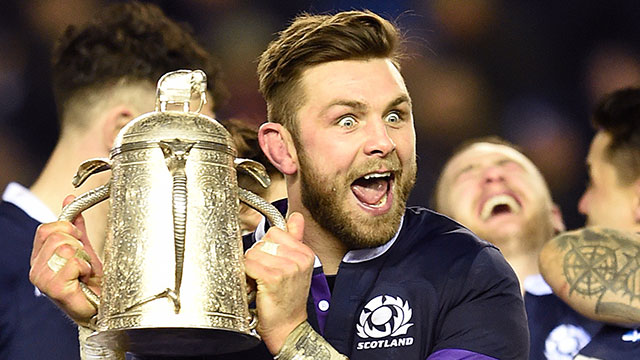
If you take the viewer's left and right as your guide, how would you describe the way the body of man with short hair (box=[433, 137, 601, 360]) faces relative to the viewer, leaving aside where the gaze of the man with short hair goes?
facing the viewer

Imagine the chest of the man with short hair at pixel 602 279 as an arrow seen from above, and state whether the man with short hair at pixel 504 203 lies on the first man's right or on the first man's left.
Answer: on the first man's right

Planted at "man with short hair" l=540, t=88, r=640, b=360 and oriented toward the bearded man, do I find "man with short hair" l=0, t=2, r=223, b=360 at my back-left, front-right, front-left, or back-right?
front-right

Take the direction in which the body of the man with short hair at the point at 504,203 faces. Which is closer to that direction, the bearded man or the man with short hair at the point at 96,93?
the bearded man

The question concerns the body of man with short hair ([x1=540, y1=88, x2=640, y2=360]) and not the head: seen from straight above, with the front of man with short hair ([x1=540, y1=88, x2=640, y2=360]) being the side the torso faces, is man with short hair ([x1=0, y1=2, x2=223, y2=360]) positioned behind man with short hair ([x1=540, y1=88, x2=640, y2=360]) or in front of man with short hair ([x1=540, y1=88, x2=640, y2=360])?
in front

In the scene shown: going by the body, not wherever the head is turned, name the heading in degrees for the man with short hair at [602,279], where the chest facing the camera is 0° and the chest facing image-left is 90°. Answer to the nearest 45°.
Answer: approximately 90°

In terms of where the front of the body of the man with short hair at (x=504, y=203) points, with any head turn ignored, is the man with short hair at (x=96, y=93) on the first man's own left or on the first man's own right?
on the first man's own right

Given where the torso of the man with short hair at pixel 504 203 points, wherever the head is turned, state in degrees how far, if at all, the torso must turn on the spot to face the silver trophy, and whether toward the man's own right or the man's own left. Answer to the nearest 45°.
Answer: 0° — they already face it
